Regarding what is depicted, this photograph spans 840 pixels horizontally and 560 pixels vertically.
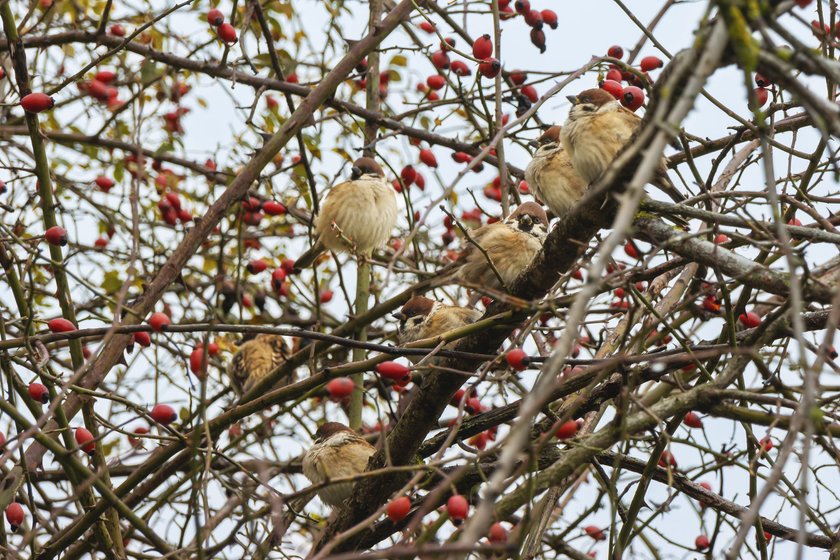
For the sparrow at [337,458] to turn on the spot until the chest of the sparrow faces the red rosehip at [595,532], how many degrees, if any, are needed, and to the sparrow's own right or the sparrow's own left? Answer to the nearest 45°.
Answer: approximately 135° to the sparrow's own left

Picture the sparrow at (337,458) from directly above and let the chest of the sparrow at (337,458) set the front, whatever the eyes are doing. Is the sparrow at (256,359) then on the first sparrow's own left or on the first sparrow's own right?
on the first sparrow's own right

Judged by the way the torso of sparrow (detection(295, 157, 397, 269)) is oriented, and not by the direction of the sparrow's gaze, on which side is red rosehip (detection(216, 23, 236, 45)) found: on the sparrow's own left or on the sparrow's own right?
on the sparrow's own right

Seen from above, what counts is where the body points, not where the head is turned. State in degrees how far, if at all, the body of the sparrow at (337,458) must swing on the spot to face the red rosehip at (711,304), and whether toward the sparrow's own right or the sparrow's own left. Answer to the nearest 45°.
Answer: approximately 90° to the sparrow's own left

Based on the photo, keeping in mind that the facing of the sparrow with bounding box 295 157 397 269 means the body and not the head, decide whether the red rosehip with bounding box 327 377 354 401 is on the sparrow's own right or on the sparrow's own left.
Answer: on the sparrow's own right

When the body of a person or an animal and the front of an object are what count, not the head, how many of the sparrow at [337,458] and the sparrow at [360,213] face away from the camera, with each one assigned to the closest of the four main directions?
0

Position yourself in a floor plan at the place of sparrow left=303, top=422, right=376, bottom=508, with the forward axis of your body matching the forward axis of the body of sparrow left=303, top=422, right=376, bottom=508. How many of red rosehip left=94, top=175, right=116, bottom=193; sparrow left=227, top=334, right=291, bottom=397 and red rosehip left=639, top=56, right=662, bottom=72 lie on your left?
1

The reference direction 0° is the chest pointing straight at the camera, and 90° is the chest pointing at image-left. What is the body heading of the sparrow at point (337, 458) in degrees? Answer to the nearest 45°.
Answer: approximately 45°
